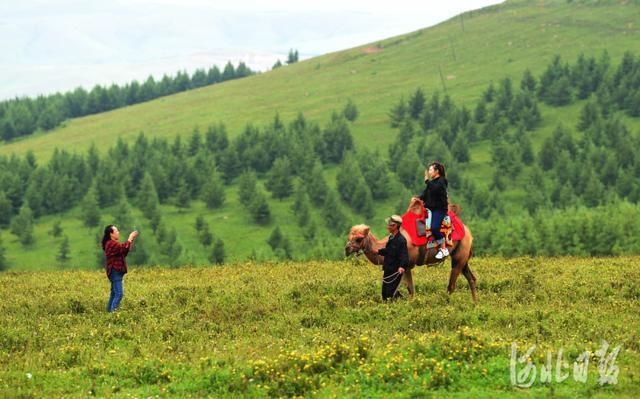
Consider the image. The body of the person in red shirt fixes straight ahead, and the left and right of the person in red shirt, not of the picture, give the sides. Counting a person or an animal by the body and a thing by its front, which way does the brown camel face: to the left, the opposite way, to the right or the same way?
the opposite way

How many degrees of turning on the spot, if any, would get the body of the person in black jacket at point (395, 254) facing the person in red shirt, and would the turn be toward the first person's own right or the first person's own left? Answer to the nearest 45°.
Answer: approximately 45° to the first person's own right

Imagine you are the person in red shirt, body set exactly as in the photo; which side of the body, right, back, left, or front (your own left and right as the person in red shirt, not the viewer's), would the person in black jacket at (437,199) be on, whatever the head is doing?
front

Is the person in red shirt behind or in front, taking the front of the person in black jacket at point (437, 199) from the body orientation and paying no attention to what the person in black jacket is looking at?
in front

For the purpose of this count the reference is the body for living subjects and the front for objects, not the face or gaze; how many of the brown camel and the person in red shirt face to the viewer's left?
1

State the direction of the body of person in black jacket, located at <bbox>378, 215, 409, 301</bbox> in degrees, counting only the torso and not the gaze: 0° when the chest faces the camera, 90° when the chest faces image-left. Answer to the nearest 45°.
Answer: approximately 45°

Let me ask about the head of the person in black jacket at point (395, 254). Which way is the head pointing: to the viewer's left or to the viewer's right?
to the viewer's left

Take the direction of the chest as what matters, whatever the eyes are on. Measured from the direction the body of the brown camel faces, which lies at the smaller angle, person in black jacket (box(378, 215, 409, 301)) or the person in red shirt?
the person in red shirt

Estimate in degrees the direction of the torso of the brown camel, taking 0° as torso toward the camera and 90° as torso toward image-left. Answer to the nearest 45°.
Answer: approximately 90°

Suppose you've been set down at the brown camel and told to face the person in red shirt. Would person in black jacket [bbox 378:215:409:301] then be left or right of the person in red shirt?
left

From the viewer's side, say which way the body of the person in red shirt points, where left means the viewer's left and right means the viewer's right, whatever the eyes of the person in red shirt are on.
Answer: facing to the right of the viewer

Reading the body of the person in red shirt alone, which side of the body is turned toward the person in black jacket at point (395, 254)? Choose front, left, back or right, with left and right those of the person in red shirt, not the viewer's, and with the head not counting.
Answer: front

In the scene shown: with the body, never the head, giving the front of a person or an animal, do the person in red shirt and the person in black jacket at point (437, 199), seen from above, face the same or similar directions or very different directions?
very different directions
